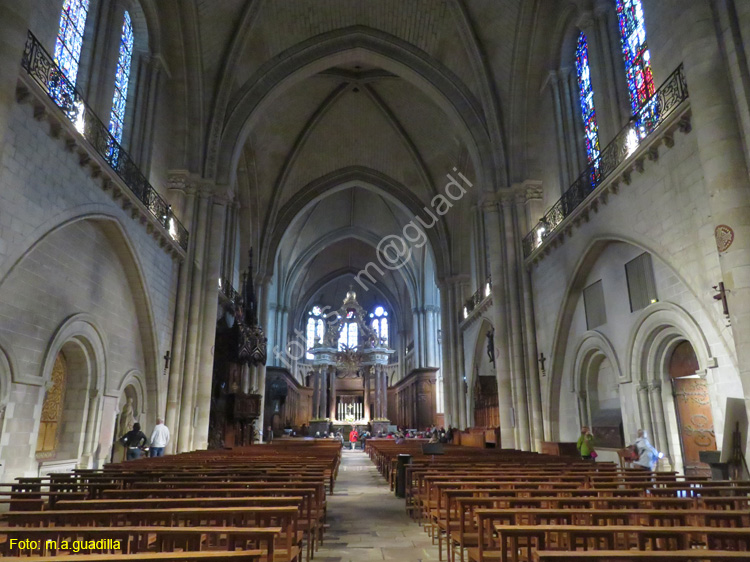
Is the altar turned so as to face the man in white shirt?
yes

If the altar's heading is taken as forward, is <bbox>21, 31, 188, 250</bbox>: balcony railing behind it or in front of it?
in front

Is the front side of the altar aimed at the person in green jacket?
yes

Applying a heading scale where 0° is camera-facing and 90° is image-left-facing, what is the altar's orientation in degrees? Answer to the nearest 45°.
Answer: approximately 0°

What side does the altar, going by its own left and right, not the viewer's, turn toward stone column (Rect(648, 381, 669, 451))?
front

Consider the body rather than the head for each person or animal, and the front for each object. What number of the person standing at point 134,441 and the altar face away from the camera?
1

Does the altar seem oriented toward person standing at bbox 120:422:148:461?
yes

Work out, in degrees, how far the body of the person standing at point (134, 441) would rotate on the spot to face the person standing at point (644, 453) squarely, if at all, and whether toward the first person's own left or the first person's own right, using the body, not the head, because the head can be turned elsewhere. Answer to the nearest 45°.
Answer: approximately 135° to the first person's own right

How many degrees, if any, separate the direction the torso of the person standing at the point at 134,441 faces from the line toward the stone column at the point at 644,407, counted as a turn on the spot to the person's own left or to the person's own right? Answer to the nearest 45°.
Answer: approximately 135° to the person's own right

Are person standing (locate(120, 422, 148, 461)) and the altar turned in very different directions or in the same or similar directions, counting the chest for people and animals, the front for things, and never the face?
very different directions

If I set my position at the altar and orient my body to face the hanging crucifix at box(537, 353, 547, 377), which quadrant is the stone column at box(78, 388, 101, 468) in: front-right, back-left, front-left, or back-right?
front-right

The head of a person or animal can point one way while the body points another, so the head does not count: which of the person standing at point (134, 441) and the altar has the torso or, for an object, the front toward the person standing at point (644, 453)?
the altar

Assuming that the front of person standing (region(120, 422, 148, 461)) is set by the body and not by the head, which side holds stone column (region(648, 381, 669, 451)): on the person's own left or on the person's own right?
on the person's own right

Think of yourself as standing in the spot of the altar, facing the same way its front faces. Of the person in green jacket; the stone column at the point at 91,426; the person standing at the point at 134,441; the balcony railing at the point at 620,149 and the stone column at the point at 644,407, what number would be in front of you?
5

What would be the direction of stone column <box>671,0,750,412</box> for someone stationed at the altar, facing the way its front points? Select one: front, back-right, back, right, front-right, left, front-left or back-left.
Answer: front
